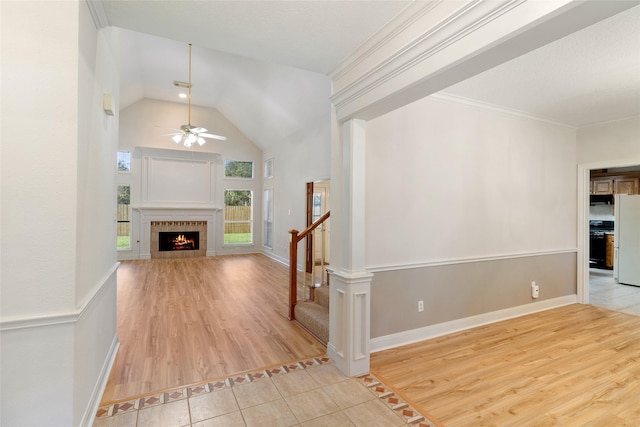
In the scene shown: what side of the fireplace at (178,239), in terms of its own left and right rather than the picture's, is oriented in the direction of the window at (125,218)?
right

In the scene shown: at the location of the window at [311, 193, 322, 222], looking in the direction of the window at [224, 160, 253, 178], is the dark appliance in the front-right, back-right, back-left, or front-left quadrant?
back-right

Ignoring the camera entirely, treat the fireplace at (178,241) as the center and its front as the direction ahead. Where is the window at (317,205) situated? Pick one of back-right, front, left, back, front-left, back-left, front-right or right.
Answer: front-left

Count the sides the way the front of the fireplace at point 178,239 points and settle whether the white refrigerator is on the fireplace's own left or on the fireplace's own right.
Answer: on the fireplace's own left

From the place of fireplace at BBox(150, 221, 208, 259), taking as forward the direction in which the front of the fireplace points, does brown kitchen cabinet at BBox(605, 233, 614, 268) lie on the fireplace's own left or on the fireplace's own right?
on the fireplace's own left

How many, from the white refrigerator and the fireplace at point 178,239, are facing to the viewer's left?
1

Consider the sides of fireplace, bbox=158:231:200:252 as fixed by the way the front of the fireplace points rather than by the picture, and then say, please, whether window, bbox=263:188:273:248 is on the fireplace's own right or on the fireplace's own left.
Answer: on the fireplace's own left

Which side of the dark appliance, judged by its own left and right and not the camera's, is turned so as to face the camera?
front

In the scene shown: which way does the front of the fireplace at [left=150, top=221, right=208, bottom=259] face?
toward the camera

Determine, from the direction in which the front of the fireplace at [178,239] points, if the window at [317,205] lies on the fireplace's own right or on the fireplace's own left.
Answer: on the fireplace's own left
